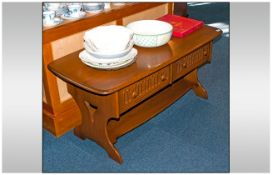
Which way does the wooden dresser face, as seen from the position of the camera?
facing the viewer and to the right of the viewer
